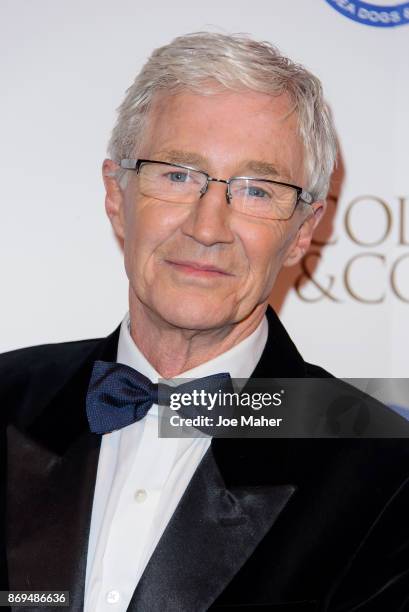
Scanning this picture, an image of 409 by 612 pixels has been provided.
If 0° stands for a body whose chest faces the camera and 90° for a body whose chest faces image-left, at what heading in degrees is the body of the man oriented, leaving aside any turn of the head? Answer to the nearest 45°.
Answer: approximately 45°
